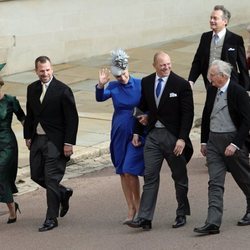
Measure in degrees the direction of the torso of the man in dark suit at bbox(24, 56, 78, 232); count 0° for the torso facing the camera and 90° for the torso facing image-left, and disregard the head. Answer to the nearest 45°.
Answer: approximately 45°

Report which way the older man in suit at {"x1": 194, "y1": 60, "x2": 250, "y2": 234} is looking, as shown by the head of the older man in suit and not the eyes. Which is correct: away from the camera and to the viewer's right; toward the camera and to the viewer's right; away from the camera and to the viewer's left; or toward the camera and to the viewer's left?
toward the camera and to the viewer's left

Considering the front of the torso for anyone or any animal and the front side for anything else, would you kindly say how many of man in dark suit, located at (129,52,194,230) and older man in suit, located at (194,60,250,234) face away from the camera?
0

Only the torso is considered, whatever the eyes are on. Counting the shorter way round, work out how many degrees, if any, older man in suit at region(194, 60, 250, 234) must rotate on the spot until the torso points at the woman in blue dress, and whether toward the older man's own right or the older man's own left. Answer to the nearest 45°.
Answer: approximately 45° to the older man's own right

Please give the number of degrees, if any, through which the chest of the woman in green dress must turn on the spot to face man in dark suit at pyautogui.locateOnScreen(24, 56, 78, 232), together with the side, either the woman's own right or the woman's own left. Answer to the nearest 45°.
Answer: approximately 90° to the woman's own left

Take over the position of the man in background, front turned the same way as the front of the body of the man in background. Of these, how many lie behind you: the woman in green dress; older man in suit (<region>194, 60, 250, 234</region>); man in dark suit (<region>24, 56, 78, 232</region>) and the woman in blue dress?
0

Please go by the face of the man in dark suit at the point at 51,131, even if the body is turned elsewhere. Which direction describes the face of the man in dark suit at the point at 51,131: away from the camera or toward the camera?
toward the camera

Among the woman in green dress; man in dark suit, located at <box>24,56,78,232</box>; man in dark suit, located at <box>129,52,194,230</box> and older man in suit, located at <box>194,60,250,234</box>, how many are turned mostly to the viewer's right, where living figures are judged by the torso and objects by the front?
0

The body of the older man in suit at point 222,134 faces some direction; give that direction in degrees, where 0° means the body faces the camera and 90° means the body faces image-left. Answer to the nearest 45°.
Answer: approximately 45°

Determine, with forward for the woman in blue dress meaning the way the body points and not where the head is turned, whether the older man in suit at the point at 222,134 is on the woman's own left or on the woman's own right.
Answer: on the woman's own left

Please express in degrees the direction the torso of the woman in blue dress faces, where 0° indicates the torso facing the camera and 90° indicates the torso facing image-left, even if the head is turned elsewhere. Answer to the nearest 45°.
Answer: approximately 45°

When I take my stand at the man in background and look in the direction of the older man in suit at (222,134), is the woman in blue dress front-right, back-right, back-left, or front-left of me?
front-right

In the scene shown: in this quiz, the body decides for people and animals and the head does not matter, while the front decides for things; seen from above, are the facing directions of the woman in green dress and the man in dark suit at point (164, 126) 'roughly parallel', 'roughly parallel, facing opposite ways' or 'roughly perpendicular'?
roughly parallel

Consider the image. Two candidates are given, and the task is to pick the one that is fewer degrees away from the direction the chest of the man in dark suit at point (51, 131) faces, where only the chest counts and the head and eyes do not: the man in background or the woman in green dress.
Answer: the woman in green dress

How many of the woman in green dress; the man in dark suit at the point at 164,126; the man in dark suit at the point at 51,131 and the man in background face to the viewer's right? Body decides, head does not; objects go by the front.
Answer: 0

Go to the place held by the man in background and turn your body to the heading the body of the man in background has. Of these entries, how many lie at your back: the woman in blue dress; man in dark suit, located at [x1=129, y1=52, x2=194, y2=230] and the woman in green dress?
0
